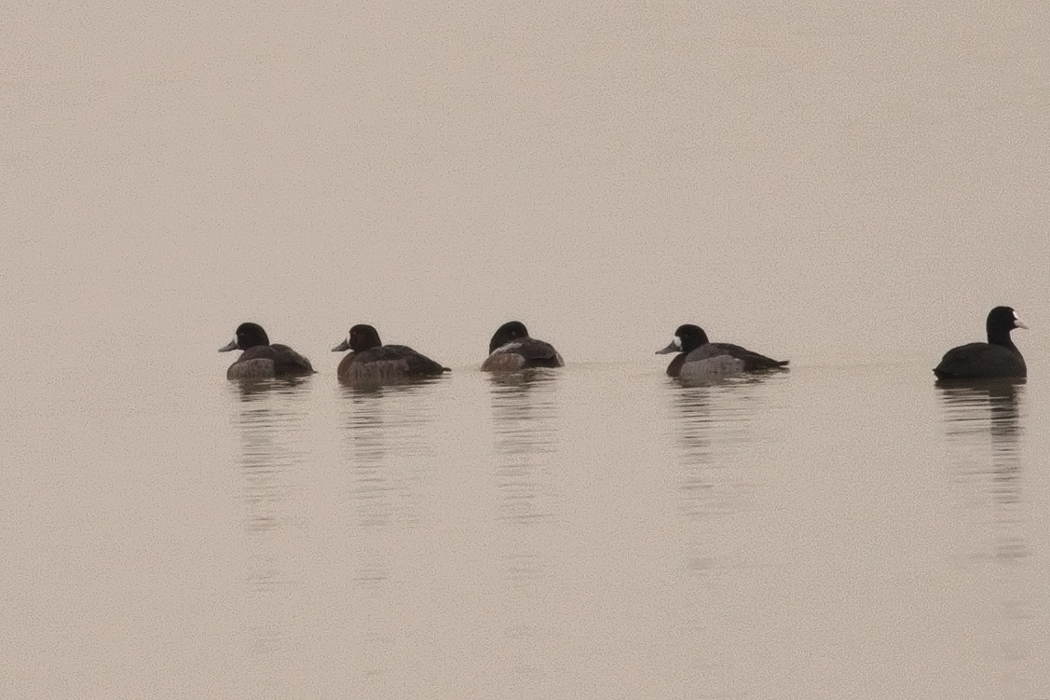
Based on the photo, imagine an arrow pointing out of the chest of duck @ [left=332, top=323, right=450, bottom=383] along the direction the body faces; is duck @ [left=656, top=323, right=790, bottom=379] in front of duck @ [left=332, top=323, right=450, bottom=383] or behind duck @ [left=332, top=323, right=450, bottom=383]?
behind

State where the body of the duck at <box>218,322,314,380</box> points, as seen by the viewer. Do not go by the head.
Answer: to the viewer's left

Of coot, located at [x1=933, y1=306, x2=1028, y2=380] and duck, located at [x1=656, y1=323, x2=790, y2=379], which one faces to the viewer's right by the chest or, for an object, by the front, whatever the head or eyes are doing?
coot, located at [x1=933, y1=306, x2=1028, y2=380]

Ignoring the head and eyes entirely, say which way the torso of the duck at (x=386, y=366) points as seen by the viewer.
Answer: to the viewer's left

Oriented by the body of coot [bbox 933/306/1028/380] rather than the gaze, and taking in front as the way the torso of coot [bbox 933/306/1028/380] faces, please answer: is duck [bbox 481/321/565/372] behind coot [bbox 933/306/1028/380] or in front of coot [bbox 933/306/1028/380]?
behind

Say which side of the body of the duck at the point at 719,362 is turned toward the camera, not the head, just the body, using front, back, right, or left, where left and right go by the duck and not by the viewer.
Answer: left

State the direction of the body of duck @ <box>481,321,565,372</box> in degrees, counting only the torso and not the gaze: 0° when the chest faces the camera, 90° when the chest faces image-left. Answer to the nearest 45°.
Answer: approximately 90°

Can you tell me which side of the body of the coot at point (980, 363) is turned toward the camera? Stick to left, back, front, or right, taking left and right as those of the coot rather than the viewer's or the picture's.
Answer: right

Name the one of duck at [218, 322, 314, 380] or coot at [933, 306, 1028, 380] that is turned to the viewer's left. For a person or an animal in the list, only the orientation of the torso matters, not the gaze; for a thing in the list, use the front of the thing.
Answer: duck at [218, 322, 314, 380]

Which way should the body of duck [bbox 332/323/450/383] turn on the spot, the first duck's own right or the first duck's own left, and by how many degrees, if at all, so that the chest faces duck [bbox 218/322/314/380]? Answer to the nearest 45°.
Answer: approximately 45° to the first duck's own right

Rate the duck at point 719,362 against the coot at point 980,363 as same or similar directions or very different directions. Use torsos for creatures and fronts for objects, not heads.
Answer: very different directions
